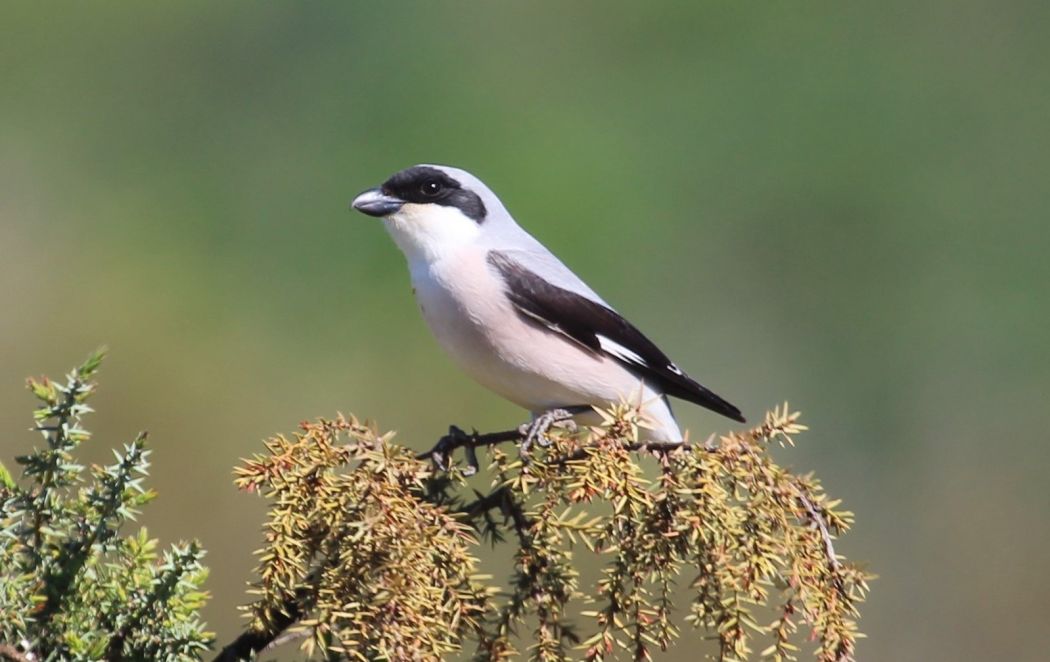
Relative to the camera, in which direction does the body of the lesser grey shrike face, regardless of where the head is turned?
to the viewer's left
